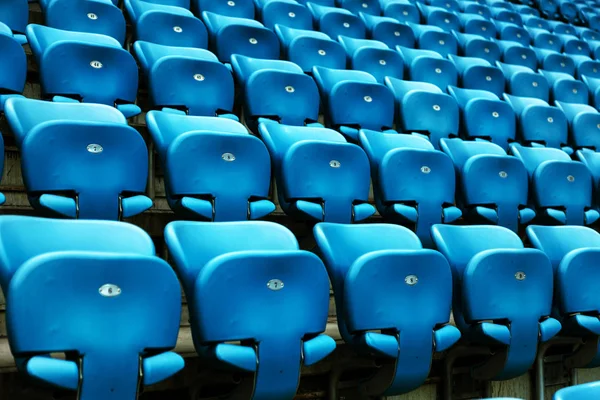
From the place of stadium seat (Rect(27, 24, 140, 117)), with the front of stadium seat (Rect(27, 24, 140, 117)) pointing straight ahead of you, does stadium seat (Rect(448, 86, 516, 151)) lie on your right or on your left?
on your left

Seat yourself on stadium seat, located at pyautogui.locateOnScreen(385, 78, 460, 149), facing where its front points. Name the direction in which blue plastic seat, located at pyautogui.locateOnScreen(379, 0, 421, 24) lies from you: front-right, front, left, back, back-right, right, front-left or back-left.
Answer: back-left

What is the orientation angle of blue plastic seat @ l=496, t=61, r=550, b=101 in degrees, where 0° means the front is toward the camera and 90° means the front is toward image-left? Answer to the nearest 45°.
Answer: approximately 315°

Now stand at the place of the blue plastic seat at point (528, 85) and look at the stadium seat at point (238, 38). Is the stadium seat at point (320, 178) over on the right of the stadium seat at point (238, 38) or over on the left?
left

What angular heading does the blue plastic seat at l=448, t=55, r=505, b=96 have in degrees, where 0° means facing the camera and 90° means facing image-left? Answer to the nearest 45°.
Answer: approximately 315°

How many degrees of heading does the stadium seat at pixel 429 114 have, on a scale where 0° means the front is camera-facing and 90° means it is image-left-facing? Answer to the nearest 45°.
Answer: approximately 315°
